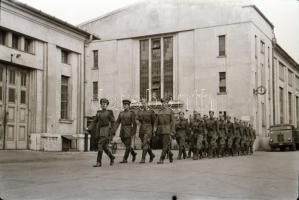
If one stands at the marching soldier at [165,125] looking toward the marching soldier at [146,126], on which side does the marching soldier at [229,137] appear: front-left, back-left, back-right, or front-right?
back-right

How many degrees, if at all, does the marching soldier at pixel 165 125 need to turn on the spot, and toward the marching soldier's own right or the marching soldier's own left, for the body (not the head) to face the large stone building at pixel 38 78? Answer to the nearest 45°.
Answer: approximately 90° to the marching soldier's own right

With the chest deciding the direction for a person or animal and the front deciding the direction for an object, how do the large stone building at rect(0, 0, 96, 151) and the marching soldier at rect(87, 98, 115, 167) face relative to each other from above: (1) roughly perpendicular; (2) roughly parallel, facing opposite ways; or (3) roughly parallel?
roughly perpendicular

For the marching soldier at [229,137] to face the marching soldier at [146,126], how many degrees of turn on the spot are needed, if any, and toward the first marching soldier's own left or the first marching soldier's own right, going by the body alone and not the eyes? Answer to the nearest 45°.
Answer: approximately 45° to the first marching soldier's own left

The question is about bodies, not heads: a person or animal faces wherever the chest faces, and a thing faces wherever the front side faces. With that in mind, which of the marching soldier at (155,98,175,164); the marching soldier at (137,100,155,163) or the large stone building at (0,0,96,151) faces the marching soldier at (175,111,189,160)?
the large stone building

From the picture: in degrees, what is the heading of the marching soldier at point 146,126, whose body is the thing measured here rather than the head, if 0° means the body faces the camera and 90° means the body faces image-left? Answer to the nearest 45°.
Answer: approximately 45°

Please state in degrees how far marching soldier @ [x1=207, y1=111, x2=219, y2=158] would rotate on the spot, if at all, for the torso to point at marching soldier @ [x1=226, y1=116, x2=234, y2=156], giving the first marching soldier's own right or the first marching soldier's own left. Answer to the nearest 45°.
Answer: approximately 135° to the first marching soldier's own right
